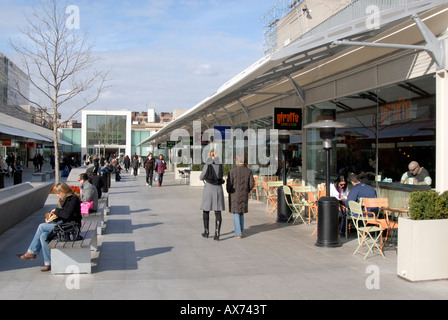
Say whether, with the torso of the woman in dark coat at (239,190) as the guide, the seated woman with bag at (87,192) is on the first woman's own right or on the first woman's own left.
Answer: on the first woman's own left

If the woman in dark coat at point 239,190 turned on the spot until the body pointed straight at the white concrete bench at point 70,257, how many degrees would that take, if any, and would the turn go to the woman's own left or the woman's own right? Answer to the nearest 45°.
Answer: approximately 135° to the woman's own left

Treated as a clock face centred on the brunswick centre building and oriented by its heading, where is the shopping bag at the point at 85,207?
The shopping bag is roughly at 1 o'clock from the brunswick centre building.

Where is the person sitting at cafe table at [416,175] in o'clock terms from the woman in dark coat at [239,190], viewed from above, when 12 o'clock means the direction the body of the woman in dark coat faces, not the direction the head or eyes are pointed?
The person sitting at cafe table is roughly at 3 o'clock from the woman in dark coat.

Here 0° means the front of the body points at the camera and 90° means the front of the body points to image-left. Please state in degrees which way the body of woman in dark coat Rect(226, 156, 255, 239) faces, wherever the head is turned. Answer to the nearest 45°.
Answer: approximately 180°

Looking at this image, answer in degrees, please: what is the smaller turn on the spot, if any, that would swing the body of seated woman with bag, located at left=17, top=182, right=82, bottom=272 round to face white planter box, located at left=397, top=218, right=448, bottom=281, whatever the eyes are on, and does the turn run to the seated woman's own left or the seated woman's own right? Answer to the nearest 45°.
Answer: approximately 135° to the seated woman's own left

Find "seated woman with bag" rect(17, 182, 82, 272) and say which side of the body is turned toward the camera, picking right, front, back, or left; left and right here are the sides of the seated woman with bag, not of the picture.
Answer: left
